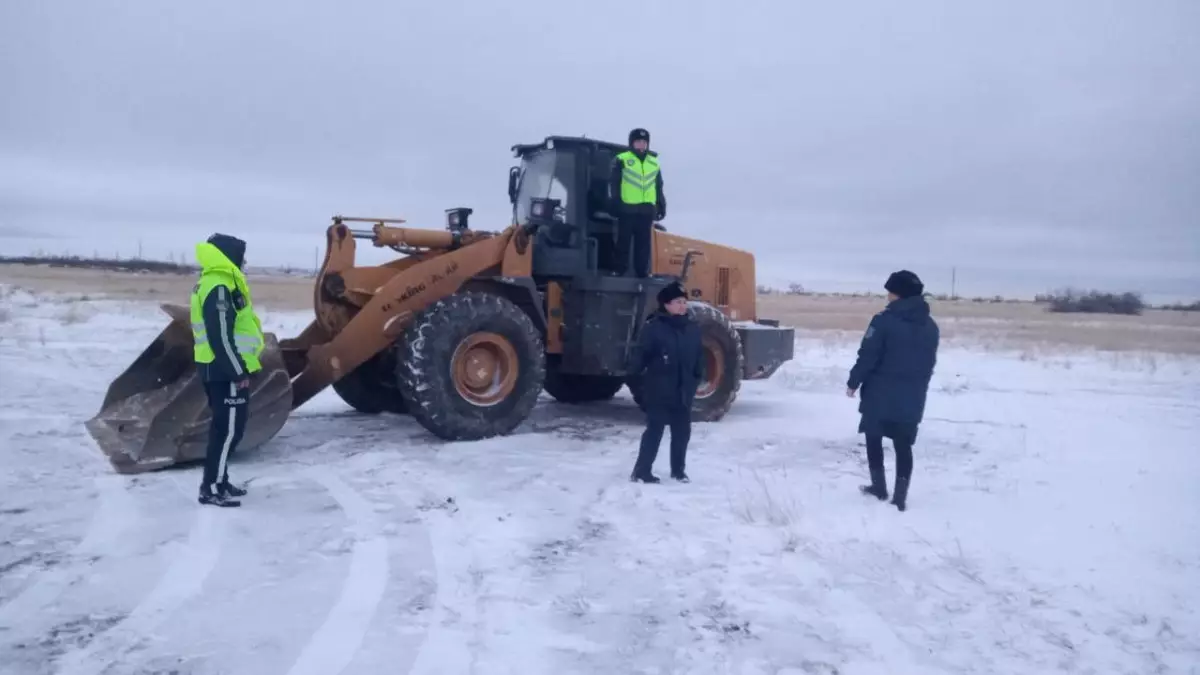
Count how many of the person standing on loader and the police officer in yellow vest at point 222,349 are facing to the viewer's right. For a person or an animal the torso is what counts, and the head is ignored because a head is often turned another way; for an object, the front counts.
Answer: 1

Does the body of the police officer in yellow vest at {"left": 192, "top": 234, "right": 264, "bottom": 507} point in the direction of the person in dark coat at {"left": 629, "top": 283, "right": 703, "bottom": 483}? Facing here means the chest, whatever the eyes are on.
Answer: yes

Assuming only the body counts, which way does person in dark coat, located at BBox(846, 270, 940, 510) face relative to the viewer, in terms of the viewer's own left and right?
facing away from the viewer and to the left of the viewer

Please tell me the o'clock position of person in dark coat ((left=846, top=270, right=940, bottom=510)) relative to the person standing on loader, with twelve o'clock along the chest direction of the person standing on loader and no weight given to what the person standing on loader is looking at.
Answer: The person in dark coat is roughly at 11 o'clock from the person standing on loader.

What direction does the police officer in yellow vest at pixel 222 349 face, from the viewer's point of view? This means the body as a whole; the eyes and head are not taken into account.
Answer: to the viewer's right
